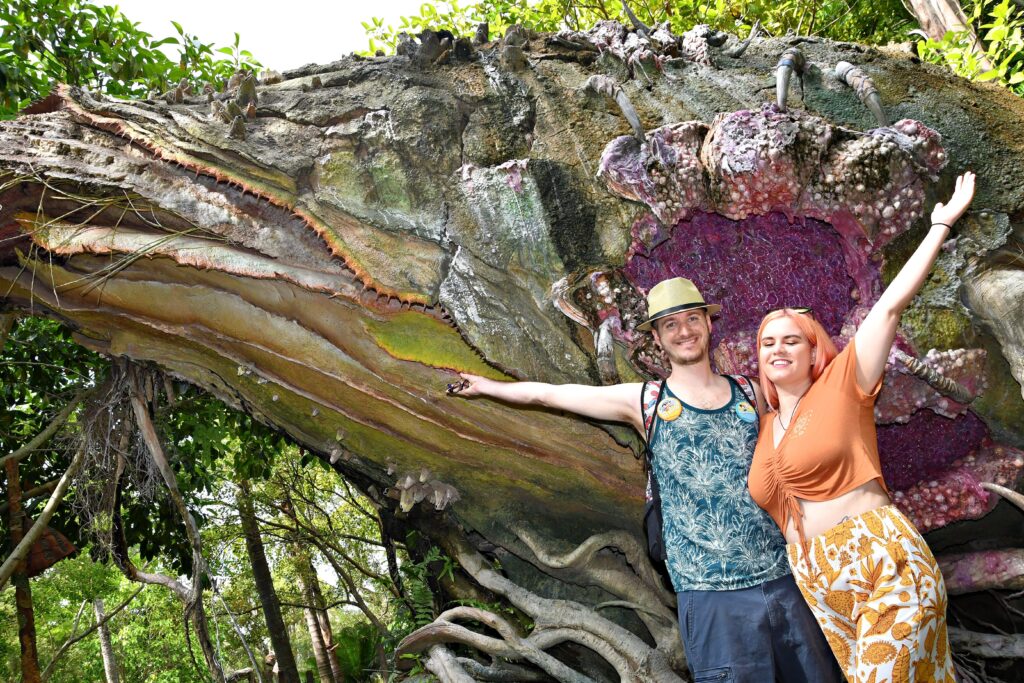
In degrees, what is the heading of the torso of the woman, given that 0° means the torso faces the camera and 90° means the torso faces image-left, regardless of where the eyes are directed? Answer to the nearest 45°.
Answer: approximately 45°

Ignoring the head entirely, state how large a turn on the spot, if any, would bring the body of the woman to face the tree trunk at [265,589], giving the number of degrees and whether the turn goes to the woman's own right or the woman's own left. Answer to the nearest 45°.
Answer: approximately 90° to the woman's own right

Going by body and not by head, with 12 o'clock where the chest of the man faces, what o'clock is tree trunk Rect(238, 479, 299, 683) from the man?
The tree trunk is roughly at 5 o'clock from the man.

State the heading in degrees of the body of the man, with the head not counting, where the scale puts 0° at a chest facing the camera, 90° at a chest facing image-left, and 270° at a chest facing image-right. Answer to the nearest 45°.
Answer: approximately 0°
